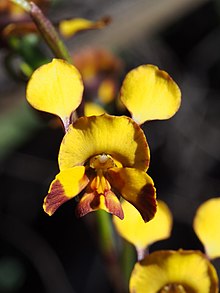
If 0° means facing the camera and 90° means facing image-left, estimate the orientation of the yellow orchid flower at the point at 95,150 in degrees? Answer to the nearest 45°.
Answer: approximately 0°
